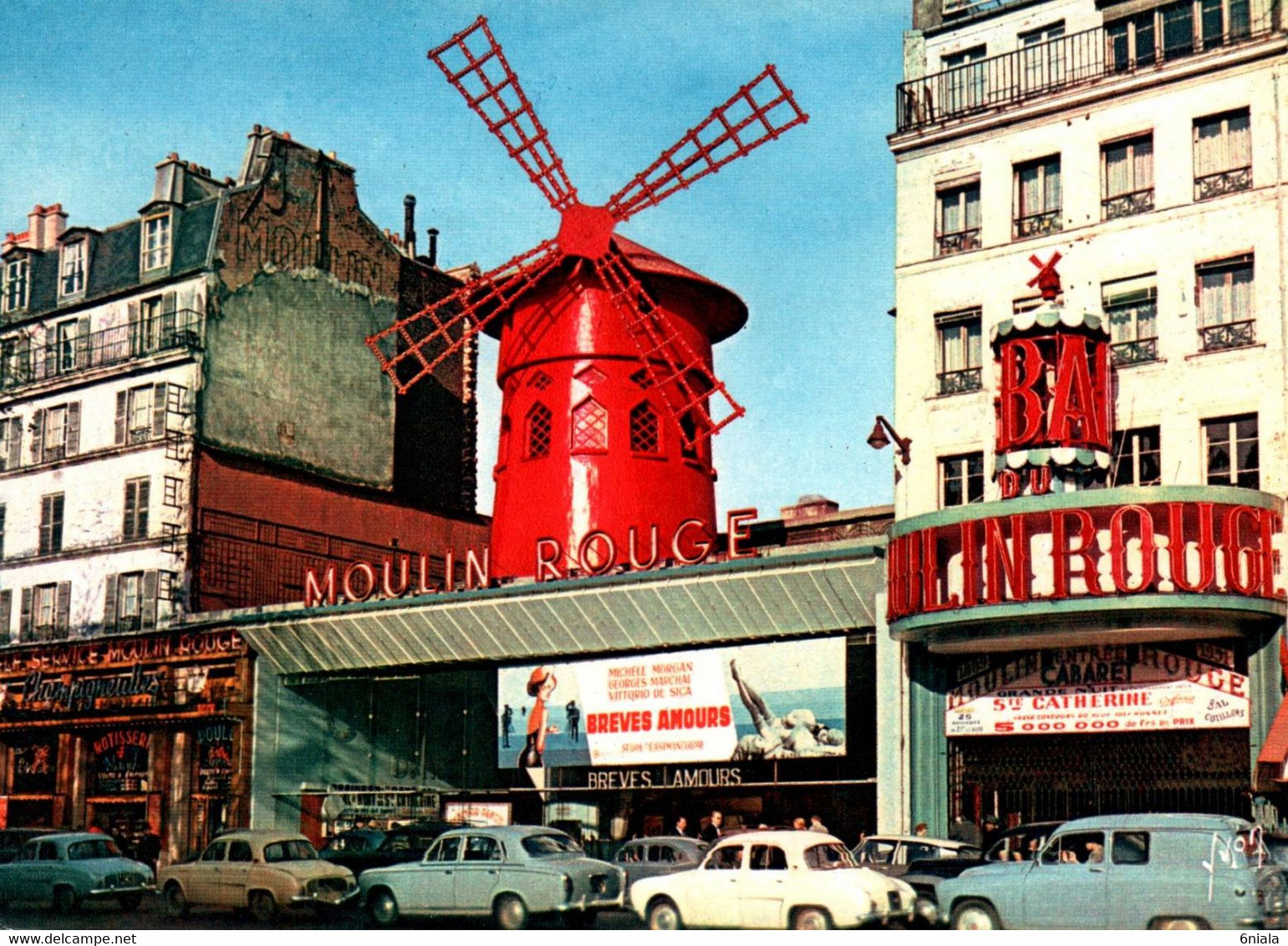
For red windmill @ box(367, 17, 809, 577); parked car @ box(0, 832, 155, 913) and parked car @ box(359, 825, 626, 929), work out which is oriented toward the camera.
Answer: the red windmill

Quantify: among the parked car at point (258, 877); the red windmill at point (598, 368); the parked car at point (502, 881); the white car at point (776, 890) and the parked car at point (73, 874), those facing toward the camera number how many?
1

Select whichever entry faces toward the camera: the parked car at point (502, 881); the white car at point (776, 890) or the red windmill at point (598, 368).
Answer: the red windmill

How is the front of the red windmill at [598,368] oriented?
toward the camera

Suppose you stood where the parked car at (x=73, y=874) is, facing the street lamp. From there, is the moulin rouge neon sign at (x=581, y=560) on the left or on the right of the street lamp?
left

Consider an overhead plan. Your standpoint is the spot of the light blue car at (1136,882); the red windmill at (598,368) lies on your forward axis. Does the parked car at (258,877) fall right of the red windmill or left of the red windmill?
left
